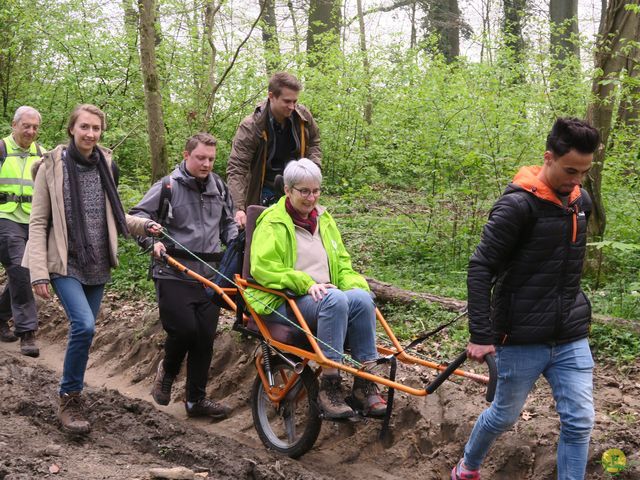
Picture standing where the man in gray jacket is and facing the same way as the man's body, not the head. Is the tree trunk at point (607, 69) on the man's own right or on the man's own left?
on the man's own left

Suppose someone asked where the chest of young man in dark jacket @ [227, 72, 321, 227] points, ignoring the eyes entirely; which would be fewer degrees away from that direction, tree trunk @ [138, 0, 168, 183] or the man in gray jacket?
the man in gray jacket

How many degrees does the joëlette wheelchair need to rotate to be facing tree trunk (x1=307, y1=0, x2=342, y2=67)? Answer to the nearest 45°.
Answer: approximately 135° to its left

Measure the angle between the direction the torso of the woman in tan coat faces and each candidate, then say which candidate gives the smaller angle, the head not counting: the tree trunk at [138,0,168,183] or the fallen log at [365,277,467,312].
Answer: the fallen log

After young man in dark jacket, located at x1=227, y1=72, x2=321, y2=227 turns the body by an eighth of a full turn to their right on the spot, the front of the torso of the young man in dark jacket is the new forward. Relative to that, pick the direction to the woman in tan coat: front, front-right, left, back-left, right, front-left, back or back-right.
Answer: front-right
